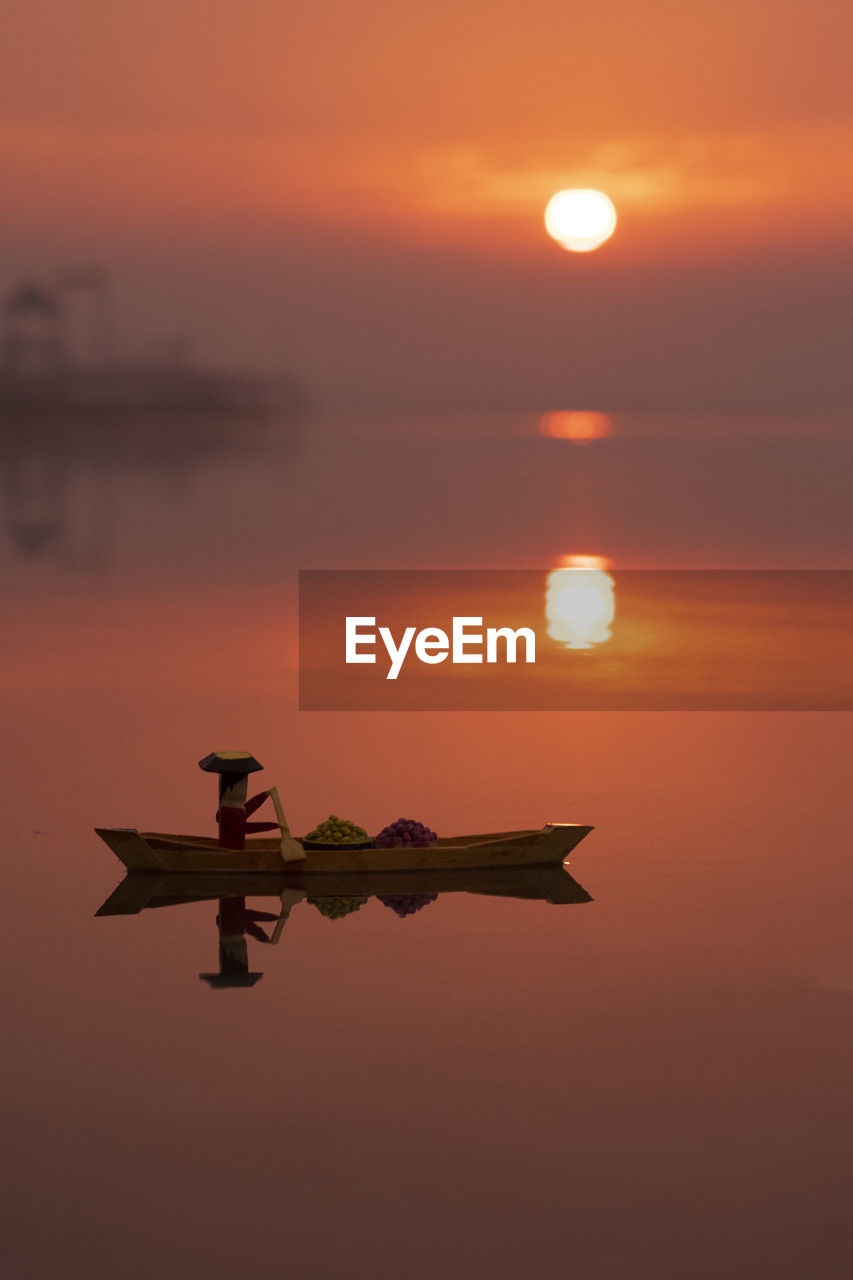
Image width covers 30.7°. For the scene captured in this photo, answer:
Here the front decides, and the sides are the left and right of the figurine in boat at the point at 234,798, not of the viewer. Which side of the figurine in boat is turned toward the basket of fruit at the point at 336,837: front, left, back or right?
front

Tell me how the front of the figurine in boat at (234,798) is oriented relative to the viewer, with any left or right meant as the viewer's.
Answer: facing to the right of the viewer

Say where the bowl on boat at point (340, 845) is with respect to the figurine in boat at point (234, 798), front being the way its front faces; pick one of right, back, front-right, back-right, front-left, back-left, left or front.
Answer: front

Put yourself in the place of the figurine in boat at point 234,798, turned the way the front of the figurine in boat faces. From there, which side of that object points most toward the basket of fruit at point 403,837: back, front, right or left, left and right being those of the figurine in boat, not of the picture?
front
